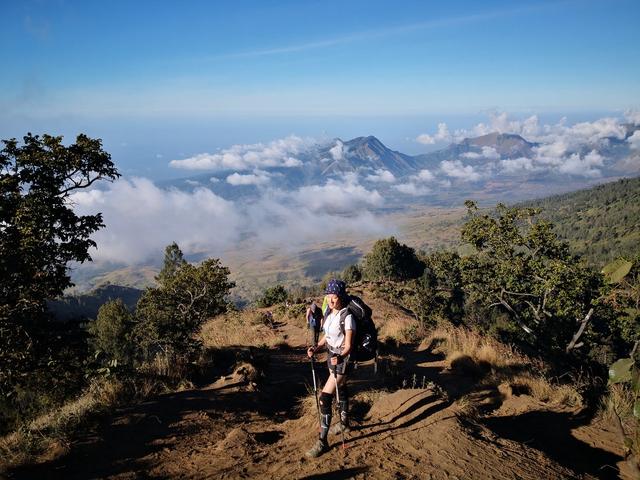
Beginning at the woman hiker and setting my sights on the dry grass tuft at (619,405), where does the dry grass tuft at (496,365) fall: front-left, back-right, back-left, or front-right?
front-left

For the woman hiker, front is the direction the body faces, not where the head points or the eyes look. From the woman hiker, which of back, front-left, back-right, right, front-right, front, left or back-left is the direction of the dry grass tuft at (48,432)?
front-right

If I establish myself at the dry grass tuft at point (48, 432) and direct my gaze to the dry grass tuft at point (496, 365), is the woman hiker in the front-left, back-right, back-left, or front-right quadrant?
front-right

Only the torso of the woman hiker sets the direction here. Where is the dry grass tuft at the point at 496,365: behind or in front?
behind

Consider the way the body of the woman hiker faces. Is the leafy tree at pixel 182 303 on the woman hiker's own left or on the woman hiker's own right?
on the woman hiker's own right

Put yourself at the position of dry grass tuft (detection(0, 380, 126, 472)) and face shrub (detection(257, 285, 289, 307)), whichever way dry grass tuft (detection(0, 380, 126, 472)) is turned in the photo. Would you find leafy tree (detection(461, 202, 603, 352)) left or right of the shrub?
right

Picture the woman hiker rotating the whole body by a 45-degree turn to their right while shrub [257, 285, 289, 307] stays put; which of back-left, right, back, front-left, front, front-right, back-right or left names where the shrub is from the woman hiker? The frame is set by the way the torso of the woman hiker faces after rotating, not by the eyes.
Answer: right

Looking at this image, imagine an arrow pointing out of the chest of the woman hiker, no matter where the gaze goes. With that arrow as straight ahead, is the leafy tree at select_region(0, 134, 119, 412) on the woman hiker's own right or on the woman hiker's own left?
on the woman hiker's own right

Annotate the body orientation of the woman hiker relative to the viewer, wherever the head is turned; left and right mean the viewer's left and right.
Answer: facing the viewer and to the left of the viewer

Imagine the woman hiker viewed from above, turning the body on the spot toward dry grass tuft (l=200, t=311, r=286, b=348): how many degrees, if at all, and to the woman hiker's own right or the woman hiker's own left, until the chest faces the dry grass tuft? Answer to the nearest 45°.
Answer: approximately 135° to the woman hiker's own right
